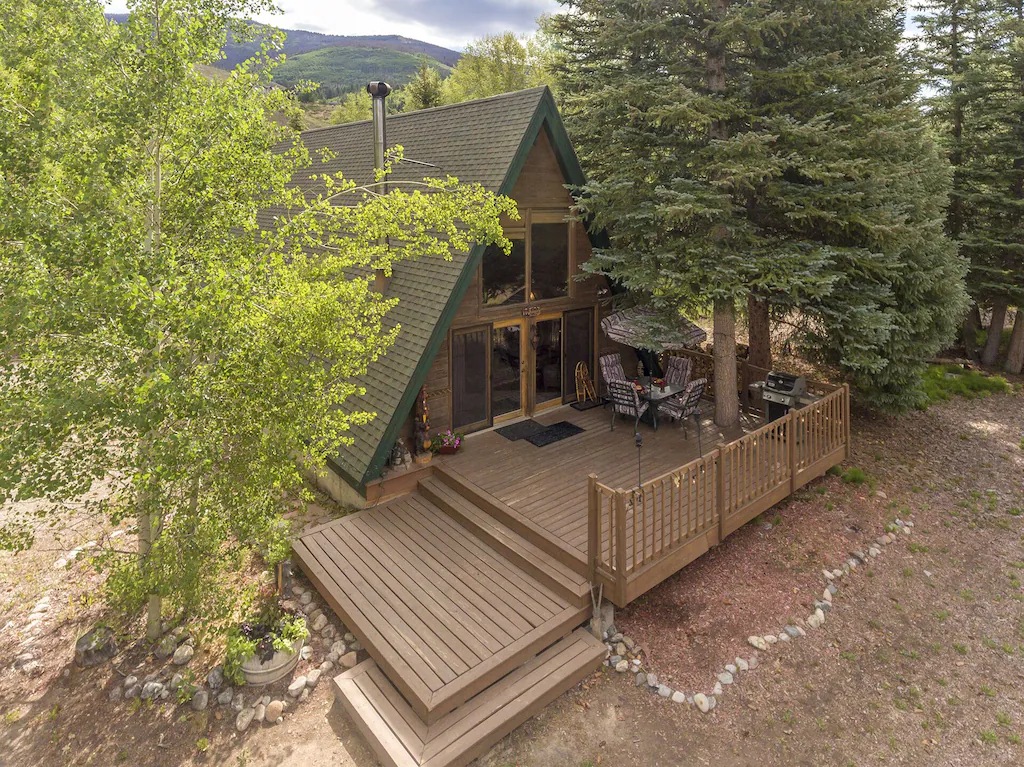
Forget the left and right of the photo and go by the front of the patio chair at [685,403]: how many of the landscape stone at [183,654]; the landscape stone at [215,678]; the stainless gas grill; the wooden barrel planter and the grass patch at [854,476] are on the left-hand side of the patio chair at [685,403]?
3

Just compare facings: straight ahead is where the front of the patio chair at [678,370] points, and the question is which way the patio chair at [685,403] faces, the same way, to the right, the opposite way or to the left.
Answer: to the right

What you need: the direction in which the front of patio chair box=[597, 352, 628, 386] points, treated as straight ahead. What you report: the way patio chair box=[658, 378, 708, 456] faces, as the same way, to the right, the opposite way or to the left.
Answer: the opposite way

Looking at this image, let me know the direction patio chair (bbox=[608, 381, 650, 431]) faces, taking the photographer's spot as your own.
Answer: facing away from the viewer and to the right of the viewer

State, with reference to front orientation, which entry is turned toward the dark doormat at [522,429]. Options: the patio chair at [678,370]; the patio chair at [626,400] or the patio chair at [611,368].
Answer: the patio chair at [678,370]

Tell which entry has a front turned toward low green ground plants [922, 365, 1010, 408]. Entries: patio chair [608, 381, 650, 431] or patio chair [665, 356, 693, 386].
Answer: patio chair [608, 381, 650, 431]

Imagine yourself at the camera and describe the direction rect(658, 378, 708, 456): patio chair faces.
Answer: facing away from the viewer and to the left of the viewer

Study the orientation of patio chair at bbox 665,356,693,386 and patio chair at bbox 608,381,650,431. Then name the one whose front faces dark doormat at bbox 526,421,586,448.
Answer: patio chair at bbox 665,356,693,386

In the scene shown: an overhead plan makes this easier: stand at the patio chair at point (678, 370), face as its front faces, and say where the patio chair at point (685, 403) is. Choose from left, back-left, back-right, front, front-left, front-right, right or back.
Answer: front-left

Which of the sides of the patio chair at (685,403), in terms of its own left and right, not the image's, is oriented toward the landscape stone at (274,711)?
left

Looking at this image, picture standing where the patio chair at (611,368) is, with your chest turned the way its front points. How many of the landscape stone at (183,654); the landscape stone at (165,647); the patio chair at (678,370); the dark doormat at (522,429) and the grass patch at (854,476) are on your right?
3

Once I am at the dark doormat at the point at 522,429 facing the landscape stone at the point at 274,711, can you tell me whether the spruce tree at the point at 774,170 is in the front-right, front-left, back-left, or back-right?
back-left

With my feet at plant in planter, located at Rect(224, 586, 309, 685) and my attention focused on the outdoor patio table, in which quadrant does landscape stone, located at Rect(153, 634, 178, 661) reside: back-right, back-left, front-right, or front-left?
back-left

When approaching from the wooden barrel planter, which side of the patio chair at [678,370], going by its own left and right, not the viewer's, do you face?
front
